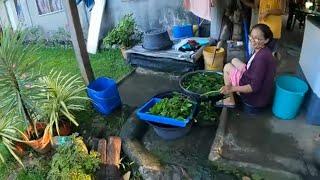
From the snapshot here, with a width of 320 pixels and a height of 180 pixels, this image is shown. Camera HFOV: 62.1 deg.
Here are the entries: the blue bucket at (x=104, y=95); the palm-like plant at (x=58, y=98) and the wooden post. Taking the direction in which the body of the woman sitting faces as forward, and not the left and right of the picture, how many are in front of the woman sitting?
3

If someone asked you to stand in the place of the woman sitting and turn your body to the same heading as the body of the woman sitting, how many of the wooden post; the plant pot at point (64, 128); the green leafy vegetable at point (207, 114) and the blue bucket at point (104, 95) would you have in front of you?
4

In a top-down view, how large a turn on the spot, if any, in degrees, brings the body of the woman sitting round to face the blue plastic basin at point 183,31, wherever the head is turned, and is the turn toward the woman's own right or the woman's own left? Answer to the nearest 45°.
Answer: approximately 45° to the woman's own right

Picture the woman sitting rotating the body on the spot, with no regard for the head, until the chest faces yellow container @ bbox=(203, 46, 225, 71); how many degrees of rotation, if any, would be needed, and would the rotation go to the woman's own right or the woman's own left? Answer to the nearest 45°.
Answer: approximately 45° to the woman's own right

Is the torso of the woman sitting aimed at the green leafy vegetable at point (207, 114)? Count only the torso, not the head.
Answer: yes

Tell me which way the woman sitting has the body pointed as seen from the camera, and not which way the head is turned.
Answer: to the viewer's left

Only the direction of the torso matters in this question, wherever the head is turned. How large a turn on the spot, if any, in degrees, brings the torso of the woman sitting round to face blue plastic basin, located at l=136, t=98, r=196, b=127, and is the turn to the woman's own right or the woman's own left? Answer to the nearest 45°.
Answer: approximately 45° to the woman's own left

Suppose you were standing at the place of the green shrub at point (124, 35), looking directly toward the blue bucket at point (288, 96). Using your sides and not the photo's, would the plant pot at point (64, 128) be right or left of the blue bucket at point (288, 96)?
right

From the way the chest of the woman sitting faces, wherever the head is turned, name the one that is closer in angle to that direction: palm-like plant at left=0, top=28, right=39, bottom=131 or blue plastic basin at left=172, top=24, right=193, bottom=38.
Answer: the palm-like plant

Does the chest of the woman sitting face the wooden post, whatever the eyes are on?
yes
